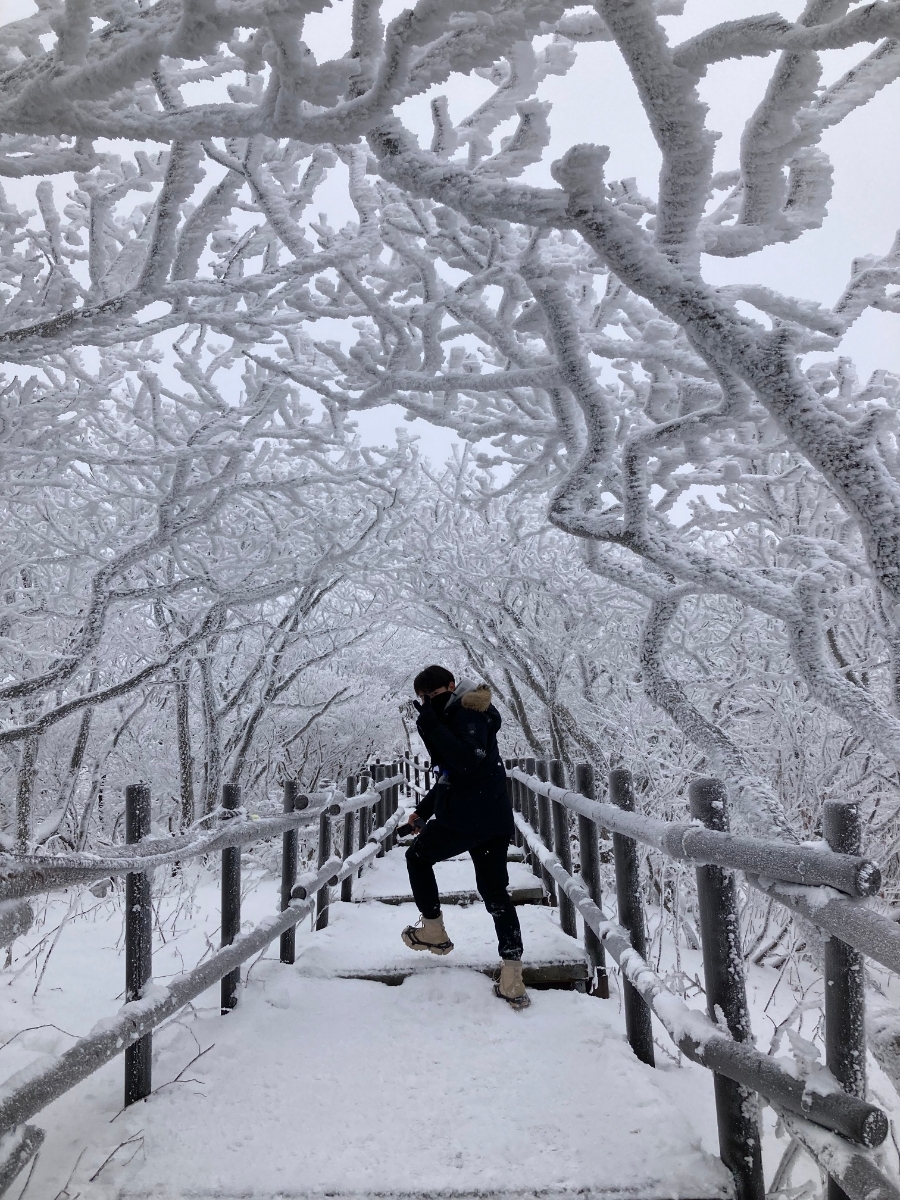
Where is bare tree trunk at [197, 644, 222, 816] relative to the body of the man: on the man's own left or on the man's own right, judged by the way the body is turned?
on the man's own right

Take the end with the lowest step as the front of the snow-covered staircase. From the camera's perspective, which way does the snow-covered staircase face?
toward the camera

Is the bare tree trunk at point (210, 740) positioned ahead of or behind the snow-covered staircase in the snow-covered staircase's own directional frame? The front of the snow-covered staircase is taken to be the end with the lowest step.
behind

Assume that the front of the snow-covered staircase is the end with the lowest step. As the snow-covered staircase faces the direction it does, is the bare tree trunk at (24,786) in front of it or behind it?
behind

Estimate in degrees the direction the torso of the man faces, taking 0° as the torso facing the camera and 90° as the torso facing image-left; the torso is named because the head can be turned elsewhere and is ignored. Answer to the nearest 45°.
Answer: approximately 90°

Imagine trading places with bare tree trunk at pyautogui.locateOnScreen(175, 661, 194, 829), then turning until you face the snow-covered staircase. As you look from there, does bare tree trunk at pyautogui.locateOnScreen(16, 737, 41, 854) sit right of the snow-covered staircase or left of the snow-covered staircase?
right

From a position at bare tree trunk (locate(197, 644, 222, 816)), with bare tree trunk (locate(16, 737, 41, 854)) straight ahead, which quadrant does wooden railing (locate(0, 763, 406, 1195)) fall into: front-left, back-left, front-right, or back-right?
front-left

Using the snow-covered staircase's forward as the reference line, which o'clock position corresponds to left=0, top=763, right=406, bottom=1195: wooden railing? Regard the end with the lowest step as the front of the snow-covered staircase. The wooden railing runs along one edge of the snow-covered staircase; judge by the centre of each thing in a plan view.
The wooden railing is roughly at 3 o'clock from the snow-covered staircase.
